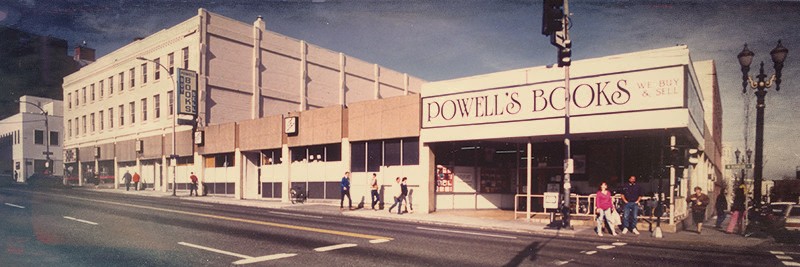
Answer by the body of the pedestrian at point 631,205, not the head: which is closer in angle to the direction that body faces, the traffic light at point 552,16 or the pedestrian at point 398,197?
the traffic light

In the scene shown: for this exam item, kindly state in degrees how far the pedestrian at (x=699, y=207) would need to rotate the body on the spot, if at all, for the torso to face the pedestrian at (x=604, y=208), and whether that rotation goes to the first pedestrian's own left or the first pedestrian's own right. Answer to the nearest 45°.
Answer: approximately 45° to the first pedestrian's own right

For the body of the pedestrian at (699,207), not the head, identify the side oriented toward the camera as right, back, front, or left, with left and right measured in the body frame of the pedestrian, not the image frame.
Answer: front

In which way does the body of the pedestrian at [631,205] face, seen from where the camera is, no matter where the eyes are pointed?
toward the camera
